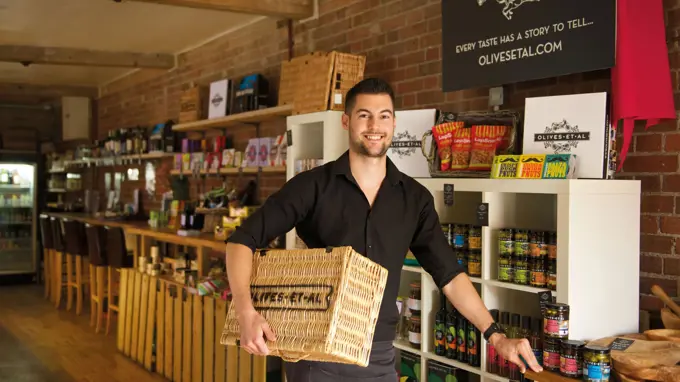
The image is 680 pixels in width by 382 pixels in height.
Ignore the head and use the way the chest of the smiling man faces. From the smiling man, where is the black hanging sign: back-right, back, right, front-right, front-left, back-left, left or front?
back-left

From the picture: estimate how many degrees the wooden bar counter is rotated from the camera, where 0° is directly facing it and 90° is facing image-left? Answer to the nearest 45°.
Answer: approximately 45°

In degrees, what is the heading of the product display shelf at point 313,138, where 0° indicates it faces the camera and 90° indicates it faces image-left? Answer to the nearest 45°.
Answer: approximately 45°

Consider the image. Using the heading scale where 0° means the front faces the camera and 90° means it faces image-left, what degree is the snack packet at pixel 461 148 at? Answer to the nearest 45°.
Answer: approximately 0°

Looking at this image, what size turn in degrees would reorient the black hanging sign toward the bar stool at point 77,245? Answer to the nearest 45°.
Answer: approximately 90° to its right

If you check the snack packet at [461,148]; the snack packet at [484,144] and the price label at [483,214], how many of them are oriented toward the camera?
3

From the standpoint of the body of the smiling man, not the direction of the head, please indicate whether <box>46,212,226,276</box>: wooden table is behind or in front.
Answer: behind

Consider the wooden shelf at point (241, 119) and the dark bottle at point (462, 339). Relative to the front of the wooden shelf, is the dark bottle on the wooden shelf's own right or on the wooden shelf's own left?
on the wooden shelf's own left

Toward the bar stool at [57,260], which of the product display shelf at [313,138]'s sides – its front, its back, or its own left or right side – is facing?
right

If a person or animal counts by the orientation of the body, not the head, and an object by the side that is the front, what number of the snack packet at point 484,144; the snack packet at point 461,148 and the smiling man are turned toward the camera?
3
